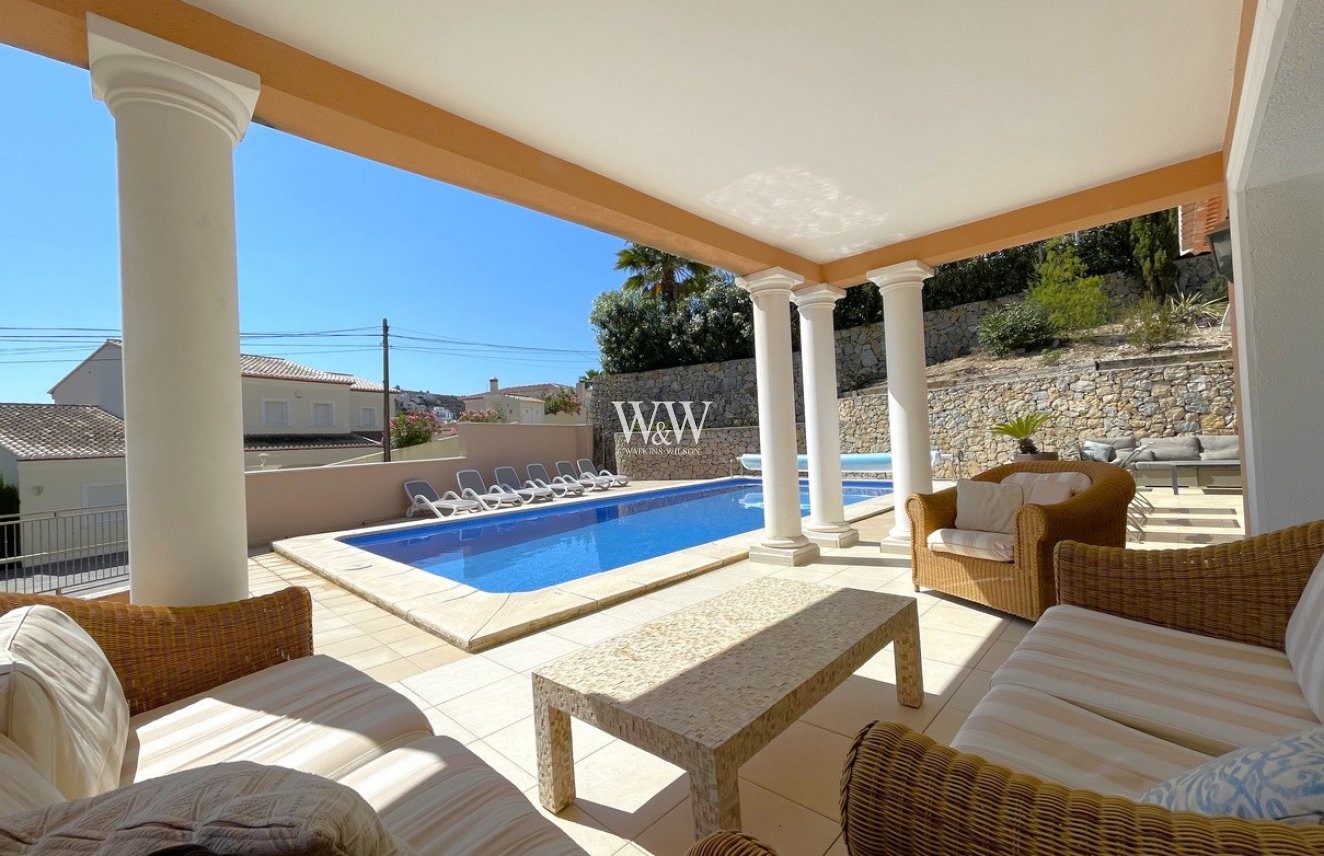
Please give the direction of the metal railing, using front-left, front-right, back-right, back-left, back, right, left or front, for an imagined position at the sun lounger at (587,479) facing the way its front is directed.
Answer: right

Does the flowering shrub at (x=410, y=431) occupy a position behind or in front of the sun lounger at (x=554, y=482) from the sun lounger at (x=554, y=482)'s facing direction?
behind

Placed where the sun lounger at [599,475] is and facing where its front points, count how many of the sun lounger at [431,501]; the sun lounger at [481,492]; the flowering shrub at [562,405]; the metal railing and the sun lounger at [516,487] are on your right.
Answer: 4

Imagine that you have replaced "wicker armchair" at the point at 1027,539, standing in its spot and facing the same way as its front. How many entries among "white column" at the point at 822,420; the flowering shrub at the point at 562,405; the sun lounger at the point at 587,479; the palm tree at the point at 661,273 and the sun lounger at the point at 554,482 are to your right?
5

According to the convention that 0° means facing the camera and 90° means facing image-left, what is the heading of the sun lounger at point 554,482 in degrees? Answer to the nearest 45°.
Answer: approximately 315°

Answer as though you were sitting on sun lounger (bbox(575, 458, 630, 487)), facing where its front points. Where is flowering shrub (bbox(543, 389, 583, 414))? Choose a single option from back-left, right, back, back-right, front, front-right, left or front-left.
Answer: back-left

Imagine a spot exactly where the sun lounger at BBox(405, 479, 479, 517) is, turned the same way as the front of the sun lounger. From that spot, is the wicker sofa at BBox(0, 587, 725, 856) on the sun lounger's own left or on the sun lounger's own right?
on the sun lounger's own right

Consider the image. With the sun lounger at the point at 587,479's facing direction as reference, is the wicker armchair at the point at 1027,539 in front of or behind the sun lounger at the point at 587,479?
in front

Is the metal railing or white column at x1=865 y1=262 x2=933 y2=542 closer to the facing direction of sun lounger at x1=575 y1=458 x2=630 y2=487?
the white column

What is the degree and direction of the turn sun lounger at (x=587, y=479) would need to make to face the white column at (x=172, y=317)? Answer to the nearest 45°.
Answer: approximately 45° to its right
